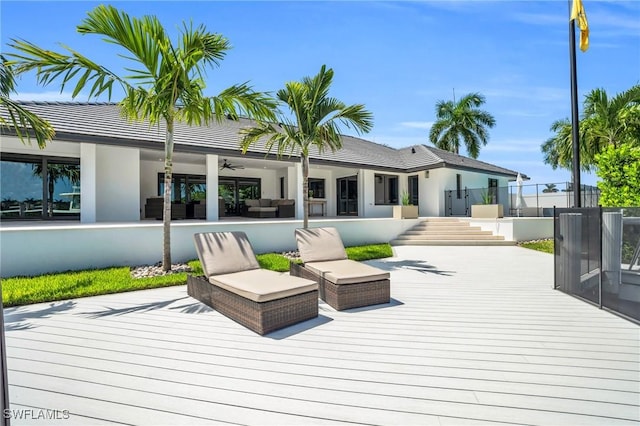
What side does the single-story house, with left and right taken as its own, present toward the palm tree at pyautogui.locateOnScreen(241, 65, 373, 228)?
front

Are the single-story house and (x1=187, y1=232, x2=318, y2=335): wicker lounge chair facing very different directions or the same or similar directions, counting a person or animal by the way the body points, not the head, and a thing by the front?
same or similar directions

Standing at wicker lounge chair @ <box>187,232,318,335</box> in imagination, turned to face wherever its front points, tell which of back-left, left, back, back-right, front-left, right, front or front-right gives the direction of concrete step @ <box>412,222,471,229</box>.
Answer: left

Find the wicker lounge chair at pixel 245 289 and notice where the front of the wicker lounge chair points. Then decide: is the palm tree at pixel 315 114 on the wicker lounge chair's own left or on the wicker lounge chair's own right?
on the wicker lounge chair's own left

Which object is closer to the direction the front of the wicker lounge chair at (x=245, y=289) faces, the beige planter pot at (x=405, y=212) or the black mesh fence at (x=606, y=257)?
the black mesh fence

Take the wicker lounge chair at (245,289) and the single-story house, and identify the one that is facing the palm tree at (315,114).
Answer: the single-story house

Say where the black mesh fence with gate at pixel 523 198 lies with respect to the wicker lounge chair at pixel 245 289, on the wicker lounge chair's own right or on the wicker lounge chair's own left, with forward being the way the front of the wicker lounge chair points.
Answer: on the wicker lounge chair's own left

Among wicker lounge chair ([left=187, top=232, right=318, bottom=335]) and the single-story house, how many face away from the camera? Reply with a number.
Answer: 0

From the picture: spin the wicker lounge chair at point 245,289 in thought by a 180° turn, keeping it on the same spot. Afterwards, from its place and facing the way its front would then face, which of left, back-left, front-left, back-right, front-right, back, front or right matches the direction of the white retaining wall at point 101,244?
front

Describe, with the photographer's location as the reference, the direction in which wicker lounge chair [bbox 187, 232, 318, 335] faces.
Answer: facing the viewer and to the right of the viewer
